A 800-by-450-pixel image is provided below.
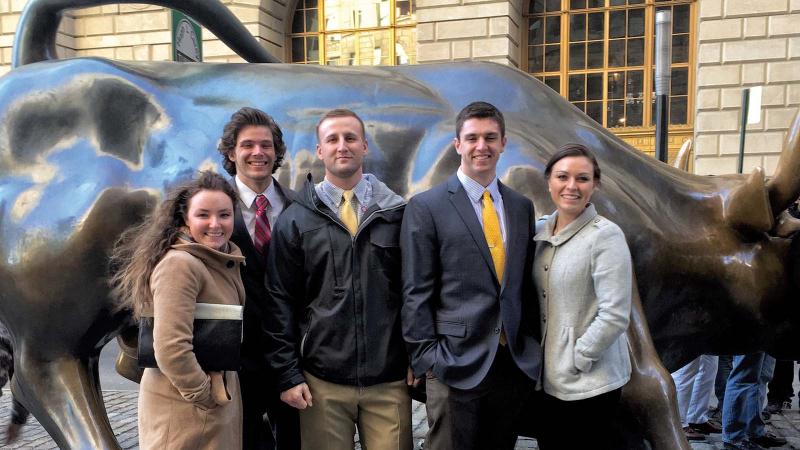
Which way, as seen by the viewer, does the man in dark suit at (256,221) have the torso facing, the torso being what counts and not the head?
toward the camera

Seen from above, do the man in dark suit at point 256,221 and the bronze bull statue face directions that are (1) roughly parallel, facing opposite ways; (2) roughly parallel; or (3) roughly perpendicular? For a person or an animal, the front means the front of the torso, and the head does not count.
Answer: roughly perpendicular

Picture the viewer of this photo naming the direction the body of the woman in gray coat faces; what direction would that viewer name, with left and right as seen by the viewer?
facing the viewer and to the left of the viewer

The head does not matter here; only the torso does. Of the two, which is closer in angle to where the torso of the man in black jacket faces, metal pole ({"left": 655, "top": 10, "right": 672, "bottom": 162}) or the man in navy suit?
the man in navy suit

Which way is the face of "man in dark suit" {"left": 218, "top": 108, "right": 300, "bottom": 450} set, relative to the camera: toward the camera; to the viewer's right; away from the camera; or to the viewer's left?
toward the camera

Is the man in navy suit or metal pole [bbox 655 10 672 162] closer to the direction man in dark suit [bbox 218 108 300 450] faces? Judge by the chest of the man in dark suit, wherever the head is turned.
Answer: the man in navy suit

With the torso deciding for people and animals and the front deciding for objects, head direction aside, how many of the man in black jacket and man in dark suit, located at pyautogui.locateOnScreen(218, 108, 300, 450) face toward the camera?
2

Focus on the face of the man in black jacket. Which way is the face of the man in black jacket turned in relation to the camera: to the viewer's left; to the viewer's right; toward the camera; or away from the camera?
toward the camera

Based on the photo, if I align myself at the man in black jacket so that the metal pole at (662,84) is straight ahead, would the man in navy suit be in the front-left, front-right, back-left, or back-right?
front-right

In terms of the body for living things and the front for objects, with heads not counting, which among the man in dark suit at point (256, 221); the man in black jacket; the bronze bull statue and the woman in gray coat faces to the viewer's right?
the bronze bull statue

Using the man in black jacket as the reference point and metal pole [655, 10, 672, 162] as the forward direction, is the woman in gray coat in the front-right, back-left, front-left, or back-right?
front-right

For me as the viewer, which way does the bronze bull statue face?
facing to the right of the viewer

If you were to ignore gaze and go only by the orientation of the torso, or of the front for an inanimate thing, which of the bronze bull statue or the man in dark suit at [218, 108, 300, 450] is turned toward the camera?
the man in dark suit

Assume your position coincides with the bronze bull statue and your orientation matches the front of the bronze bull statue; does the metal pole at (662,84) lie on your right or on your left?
on your left

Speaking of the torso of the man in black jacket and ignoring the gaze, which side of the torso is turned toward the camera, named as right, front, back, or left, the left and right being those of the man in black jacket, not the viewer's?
front

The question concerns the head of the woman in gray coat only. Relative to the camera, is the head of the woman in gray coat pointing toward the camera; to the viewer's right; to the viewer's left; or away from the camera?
toward the camera
